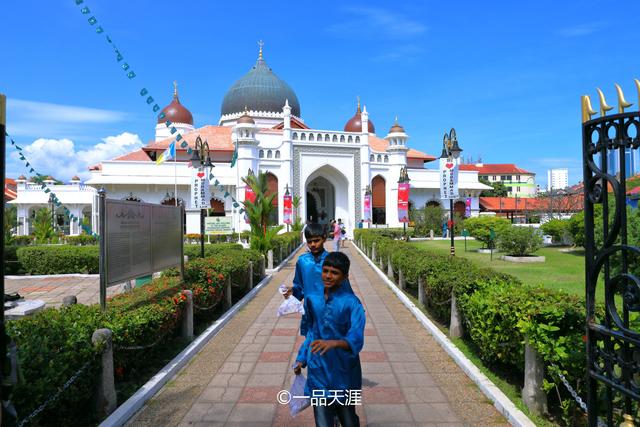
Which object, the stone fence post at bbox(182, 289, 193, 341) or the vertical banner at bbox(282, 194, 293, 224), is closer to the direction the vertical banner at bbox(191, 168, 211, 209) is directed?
the stone fence post

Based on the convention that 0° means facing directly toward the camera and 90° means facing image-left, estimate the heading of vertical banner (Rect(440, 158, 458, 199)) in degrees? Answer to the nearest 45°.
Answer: approximately 0°

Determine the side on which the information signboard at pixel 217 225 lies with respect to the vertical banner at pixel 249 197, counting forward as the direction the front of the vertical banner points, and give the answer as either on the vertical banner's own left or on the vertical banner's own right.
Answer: on the vertical banner's own right

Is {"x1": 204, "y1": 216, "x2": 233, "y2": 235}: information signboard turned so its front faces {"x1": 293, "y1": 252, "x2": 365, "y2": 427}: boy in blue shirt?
yes

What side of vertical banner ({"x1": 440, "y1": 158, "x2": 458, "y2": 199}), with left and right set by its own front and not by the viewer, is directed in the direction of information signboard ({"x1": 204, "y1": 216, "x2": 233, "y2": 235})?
right

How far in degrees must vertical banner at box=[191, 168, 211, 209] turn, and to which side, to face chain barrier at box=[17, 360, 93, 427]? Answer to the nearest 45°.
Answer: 0° — it already faces it

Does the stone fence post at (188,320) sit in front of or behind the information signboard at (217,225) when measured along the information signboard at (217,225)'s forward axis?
in front

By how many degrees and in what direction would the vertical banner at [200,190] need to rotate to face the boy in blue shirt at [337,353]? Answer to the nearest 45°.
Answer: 0° — it already faces them
